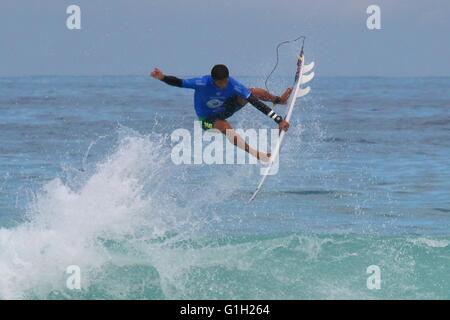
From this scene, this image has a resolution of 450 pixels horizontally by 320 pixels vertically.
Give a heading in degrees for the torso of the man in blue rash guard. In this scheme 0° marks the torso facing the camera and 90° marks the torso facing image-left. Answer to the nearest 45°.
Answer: approximately 0°
